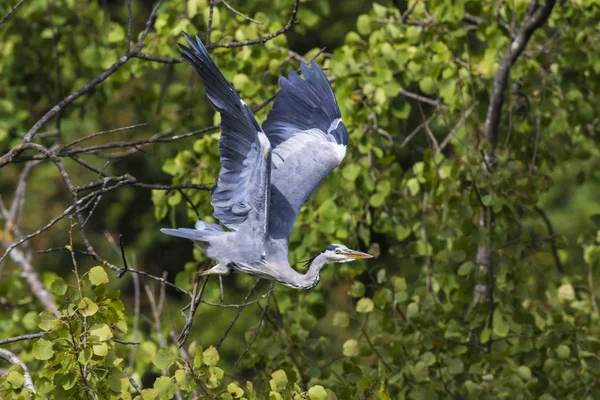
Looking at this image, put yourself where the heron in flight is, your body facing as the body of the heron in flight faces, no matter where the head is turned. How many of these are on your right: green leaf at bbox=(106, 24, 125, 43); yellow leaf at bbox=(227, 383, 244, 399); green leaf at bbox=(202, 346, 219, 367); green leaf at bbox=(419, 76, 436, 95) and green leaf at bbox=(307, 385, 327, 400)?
3

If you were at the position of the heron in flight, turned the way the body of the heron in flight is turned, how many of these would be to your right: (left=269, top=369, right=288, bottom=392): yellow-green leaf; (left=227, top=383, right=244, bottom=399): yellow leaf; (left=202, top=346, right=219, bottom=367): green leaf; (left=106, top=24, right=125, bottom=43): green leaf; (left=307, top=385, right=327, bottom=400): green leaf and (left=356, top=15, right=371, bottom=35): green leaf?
4

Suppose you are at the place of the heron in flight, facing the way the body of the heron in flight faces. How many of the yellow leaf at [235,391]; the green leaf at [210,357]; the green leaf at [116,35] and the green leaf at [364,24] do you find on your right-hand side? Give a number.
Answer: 2

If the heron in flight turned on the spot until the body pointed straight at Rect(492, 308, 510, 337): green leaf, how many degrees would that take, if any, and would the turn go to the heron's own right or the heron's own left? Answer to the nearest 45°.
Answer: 0° — it already faces it

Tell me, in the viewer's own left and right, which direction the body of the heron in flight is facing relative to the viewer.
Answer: facing to the right of the viewer

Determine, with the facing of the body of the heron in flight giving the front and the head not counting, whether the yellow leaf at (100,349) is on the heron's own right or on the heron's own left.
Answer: on the heron's own right

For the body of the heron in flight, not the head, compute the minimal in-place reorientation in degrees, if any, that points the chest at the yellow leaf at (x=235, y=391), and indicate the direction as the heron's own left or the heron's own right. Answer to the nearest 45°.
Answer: approximately 90° to the heron's own right

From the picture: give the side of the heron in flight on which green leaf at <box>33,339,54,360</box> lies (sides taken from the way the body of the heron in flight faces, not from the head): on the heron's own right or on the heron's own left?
on the heron's own right

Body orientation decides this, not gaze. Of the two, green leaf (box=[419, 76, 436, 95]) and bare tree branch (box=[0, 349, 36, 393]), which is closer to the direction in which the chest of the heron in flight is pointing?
the green leaf

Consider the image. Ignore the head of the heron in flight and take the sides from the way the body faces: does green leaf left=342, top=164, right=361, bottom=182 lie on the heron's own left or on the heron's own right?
on the heron's own left

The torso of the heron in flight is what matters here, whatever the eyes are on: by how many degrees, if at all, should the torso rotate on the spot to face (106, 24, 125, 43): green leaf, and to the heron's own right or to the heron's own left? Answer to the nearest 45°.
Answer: approximately 135° to the heron's own left

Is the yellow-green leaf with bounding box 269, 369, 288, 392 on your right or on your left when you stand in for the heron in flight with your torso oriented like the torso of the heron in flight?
on your right

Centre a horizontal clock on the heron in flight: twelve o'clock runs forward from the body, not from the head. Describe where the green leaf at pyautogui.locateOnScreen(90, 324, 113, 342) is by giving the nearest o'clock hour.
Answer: The green leaf is roughly at 4 o'clock from the heron in flight.
